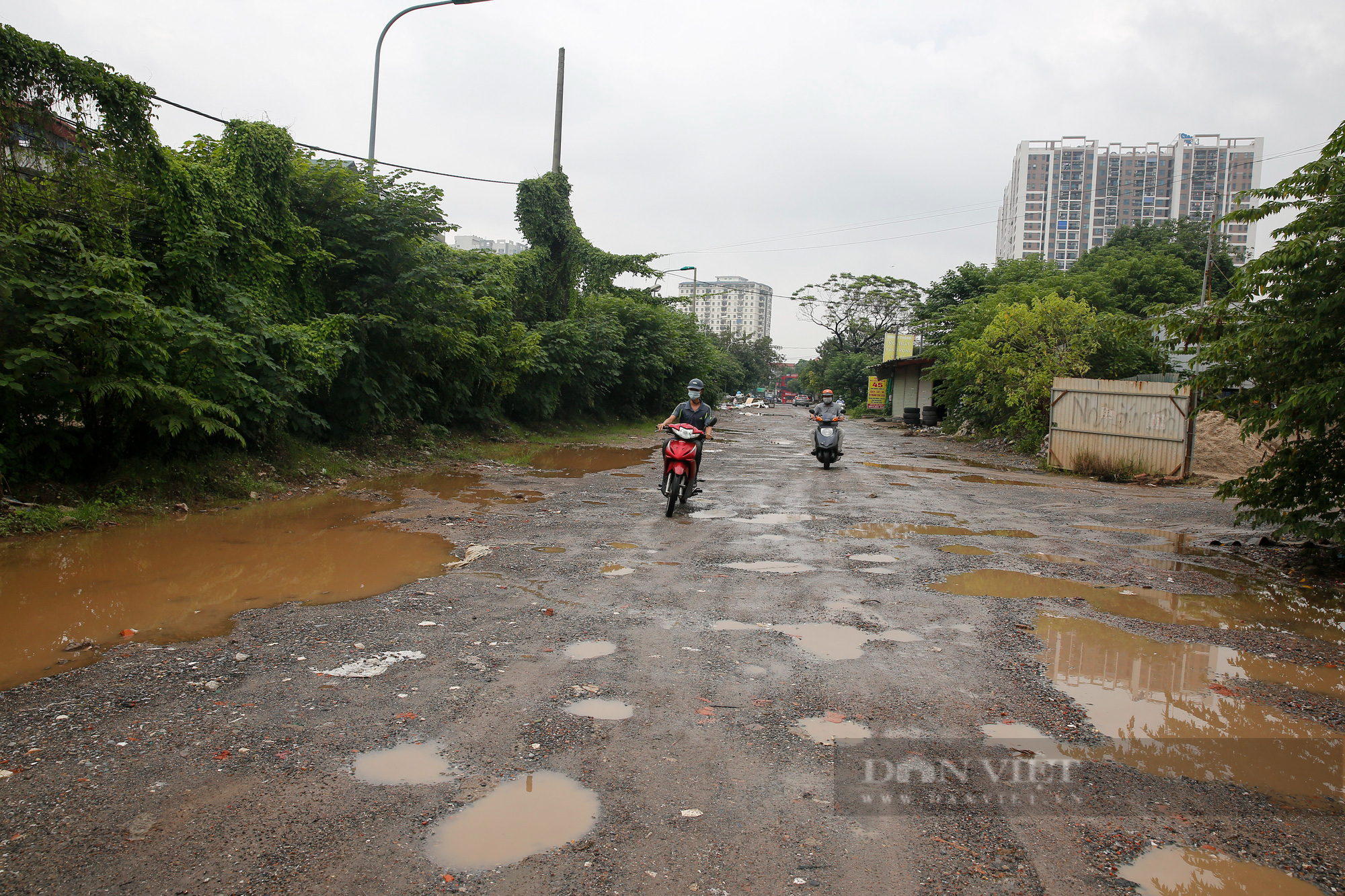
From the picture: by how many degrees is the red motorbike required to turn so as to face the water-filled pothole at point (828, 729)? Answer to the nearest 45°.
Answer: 0° — it already faces it

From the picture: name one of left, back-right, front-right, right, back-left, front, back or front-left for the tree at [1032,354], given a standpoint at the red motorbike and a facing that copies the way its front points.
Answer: back-left

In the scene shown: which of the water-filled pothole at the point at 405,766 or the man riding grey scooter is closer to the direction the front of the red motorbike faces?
the water-filled pothole

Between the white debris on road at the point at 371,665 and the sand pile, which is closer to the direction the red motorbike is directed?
the white debris on road

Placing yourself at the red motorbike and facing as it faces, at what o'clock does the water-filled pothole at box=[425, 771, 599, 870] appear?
The water-filled pothole is roughly at 12 o'clock from the red motorbike.

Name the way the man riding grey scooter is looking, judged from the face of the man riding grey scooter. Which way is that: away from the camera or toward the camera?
toward the camera

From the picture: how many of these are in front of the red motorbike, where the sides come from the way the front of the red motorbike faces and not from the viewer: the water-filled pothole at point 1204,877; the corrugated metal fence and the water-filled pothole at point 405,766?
2

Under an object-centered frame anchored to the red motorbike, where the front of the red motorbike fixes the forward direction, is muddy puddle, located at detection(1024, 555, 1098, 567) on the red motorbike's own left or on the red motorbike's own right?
on the red motorbike's own left

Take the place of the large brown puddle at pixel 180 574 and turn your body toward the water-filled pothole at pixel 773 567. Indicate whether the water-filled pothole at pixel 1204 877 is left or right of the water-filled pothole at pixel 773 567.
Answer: right

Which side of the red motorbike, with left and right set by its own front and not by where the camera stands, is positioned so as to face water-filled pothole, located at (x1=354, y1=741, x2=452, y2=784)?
front

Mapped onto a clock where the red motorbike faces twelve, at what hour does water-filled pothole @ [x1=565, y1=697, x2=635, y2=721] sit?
The water-filled pothole is roughly at 12 o'clock from the red motorbike.

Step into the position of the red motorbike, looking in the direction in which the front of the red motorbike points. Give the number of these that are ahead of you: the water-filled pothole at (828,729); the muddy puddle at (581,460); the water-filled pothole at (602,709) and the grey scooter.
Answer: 2

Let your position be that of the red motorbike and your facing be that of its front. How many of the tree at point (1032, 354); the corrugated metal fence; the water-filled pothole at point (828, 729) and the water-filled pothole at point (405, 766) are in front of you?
2

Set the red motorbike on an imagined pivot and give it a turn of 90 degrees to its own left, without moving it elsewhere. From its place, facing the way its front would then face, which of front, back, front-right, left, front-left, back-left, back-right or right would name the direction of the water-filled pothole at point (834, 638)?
right

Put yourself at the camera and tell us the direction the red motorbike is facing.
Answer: facing the viewer

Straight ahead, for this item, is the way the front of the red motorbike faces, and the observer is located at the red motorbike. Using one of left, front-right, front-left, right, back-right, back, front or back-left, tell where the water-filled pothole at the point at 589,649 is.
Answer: front

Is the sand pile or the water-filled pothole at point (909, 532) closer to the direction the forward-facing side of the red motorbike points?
the water-filled pothole
